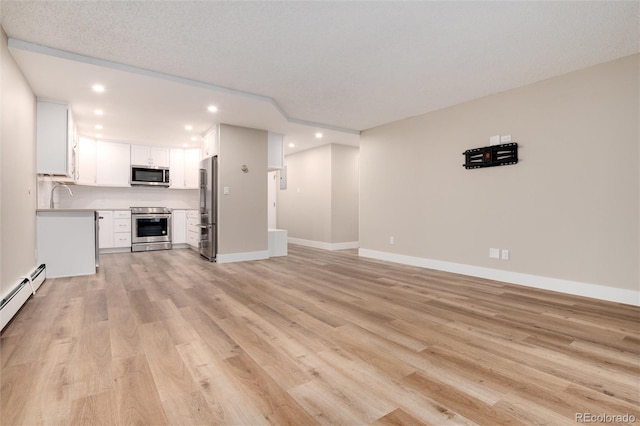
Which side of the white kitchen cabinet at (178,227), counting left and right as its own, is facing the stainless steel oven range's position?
right

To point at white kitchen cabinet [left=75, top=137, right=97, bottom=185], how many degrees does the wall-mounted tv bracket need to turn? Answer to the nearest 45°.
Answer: approximately 45° to its right

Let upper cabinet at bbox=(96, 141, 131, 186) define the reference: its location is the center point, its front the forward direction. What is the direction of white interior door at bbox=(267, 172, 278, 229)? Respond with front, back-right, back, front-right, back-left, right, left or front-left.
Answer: left

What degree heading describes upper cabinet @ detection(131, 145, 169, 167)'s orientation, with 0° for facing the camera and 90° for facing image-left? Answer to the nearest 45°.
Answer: approximately 0°

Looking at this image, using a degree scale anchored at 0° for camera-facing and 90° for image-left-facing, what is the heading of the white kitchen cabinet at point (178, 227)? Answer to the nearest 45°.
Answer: approximately 0°

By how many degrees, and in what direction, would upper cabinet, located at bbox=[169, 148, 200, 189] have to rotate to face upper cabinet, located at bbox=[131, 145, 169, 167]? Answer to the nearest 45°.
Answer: approximately 90° to its right

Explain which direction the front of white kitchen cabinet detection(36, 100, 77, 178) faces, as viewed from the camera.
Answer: facing to the right of the viewer

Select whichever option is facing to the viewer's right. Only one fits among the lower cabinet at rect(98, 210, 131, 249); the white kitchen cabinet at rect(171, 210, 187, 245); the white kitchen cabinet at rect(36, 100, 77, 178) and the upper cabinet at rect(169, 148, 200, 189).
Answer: the white kitchen cabinet at rect(36, 100, 77, 178)
